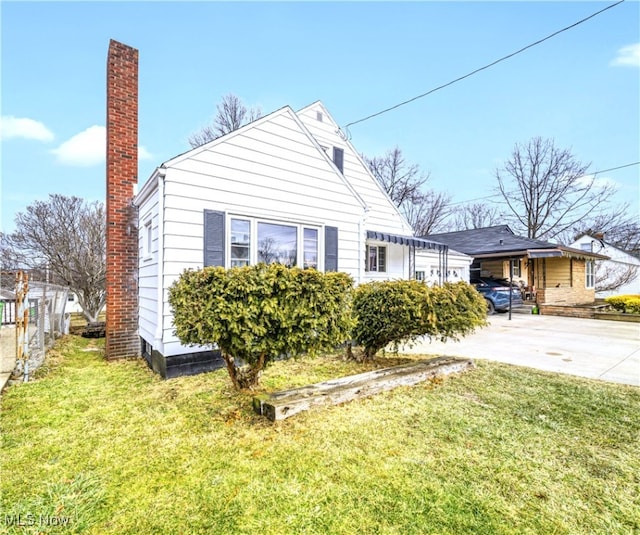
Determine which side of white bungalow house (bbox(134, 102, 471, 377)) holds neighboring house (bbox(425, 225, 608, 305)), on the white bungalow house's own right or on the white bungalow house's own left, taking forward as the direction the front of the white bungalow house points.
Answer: on the white bungalow house's own left

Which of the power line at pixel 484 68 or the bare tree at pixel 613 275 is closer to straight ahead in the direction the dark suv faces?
the bare tree

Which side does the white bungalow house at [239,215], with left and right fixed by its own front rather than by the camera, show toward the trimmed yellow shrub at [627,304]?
left

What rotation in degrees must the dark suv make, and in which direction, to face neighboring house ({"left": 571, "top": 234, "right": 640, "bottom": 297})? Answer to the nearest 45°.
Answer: approximately 90° to its right
